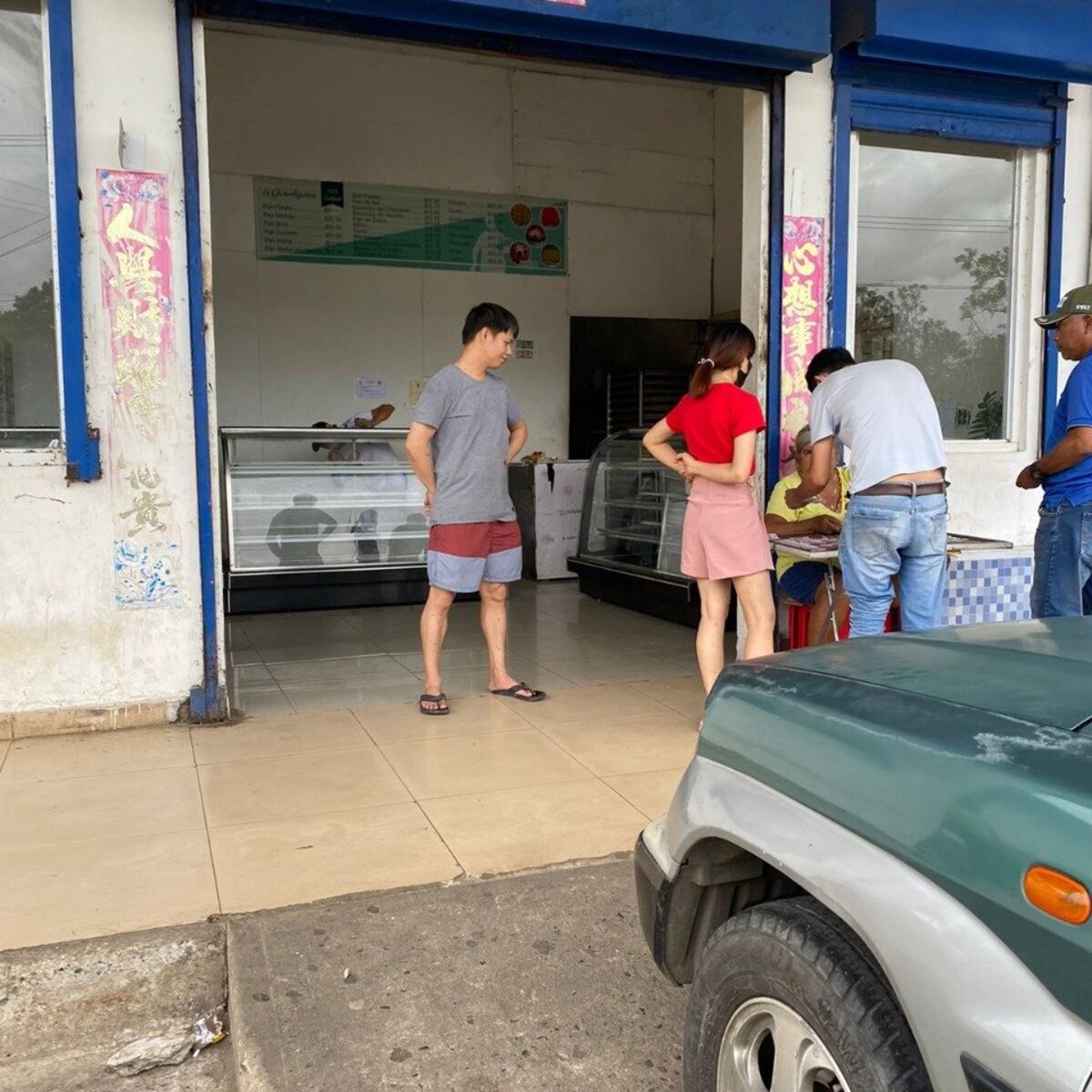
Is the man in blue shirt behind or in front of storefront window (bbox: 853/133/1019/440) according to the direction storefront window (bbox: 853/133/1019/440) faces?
in front

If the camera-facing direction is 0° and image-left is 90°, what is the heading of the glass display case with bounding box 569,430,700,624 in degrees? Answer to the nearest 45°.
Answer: approximately 45°

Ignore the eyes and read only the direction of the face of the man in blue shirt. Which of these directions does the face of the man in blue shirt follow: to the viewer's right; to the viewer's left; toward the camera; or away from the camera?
to the viewer's left

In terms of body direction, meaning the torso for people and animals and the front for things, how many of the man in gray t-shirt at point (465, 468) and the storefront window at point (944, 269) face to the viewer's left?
0

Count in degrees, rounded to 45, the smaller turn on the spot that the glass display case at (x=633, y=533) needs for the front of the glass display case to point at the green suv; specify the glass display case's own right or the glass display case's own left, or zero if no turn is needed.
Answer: approximately 45° to the glass display case's own left

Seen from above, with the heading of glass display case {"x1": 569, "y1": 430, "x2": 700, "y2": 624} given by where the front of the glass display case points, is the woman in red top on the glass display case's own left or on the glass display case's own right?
on the glass display case's own left

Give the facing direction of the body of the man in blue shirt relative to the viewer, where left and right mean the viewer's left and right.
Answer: facing to the left of the viewer

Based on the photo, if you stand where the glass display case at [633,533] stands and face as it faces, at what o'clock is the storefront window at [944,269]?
The storefront window is roughly at 9 o'clock from the glass display case.
